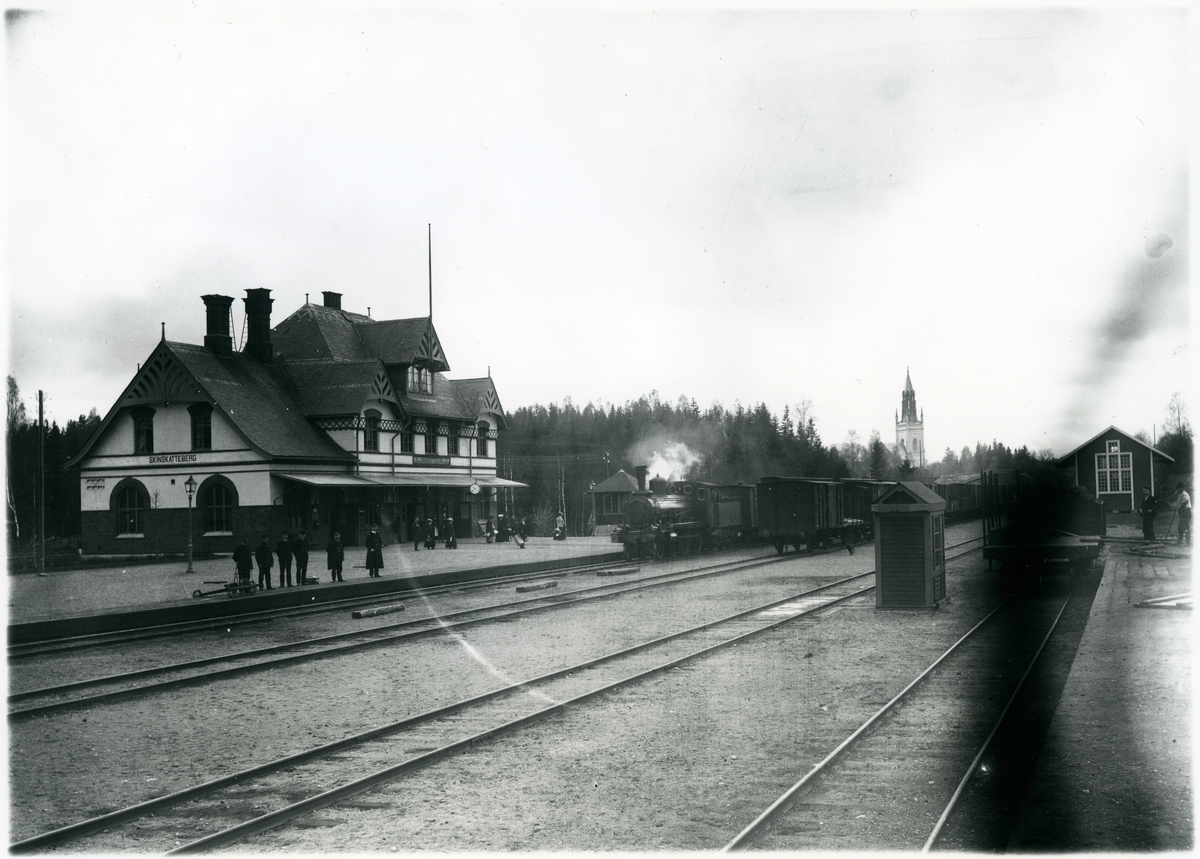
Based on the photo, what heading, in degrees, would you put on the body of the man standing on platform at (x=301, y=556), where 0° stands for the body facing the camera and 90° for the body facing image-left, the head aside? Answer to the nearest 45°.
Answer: approximately 0°

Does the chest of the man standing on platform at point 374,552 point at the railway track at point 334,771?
yes

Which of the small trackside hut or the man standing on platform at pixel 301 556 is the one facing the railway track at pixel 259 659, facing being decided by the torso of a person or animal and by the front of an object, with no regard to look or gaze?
the man standing on platform

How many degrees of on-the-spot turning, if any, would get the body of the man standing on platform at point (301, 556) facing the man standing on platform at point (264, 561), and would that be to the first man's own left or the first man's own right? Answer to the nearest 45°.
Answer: approximately 45° to the first man's own right
